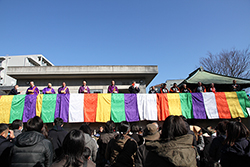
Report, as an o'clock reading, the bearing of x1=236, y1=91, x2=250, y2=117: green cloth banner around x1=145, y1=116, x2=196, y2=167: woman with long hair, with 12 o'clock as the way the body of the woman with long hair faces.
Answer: The green cloth banner is roughly at 1 o'clock from the woman with long hair.

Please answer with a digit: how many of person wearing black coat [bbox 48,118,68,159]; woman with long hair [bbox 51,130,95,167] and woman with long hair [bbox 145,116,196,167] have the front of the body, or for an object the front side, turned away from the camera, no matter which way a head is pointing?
3

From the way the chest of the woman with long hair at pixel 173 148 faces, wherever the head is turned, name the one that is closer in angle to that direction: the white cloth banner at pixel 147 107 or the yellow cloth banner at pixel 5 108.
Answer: the white cloth banner

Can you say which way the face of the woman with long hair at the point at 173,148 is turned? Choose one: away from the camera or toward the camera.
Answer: away from the camera

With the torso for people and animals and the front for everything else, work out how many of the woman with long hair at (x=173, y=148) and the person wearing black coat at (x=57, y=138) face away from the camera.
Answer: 2

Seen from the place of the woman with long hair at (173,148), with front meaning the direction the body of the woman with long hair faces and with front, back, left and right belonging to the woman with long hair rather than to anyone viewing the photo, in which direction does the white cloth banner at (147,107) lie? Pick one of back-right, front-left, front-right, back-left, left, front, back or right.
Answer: front

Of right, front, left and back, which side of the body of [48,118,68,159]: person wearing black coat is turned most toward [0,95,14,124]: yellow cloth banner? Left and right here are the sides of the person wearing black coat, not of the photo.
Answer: front

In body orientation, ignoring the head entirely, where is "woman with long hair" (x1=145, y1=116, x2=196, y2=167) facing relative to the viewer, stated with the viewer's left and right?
facing away from the viewer

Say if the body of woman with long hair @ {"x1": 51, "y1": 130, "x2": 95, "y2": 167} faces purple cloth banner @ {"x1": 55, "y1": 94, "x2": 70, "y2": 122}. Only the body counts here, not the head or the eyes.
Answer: yes

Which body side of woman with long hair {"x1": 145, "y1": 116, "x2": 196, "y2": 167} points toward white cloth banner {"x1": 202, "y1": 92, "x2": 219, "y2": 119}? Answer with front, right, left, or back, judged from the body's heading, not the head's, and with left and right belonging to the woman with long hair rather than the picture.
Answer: front

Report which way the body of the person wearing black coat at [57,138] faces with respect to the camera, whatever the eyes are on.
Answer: away from the camera

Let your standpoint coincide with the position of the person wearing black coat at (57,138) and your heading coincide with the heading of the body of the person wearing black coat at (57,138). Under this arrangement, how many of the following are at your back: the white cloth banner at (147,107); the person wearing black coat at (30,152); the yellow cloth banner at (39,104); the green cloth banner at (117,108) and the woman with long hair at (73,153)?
2

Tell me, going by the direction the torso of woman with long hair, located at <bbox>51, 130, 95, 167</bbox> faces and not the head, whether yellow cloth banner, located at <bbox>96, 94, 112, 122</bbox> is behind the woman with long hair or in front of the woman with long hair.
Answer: in front

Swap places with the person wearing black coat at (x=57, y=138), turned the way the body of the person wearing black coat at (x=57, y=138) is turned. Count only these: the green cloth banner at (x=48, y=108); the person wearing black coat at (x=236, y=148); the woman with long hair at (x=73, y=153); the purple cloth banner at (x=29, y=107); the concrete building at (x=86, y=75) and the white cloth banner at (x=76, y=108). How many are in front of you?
4

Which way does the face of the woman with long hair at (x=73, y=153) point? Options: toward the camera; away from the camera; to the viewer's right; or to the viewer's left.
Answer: away from the camera

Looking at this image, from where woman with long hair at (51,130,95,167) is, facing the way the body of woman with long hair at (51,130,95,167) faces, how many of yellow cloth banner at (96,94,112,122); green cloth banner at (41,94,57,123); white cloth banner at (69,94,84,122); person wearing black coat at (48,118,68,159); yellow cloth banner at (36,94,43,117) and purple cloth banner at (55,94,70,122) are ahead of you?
6

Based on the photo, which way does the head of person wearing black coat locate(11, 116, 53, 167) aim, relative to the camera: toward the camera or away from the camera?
away from the camera

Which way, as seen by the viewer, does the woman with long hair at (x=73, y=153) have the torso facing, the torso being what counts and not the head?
away from the camera

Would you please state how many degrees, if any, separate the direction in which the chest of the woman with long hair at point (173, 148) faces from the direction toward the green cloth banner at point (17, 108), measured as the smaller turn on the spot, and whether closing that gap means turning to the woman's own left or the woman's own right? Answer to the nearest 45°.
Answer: approximately 45° to the woman's own left

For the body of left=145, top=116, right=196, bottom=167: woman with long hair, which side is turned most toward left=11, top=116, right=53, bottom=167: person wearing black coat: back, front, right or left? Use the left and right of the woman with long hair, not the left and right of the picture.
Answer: left
